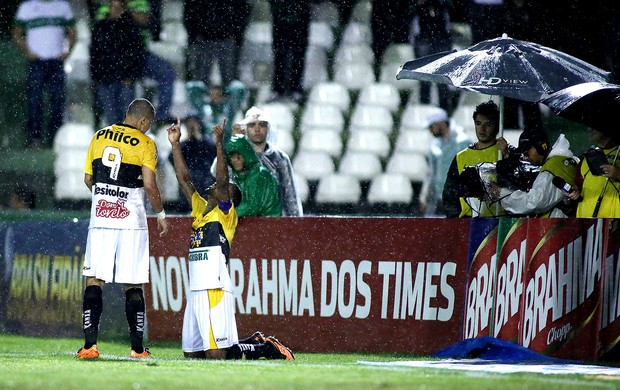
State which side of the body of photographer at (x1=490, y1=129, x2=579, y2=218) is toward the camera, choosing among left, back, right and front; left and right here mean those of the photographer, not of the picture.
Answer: left

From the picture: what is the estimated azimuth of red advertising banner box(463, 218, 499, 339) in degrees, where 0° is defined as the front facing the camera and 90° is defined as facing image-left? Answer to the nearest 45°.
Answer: approximately 45°

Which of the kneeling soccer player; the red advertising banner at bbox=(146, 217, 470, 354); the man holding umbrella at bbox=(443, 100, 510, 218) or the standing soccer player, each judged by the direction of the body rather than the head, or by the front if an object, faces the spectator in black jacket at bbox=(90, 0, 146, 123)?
the standing soccer player

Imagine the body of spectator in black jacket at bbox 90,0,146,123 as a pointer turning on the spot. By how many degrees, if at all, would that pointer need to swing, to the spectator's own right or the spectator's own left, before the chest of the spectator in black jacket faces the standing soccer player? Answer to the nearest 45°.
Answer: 0° — they already face them

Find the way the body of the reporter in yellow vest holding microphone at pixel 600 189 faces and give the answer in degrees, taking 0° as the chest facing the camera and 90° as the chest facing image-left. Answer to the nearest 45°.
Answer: approximately 45°

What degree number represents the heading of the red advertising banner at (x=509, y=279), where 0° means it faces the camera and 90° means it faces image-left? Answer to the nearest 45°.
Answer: approximately 45°

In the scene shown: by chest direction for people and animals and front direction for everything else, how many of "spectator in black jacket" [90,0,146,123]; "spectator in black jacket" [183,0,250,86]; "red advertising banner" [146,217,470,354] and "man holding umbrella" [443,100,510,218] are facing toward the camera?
4

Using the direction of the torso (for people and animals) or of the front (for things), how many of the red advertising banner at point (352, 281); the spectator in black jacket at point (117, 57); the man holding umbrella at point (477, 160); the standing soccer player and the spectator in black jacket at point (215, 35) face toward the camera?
4

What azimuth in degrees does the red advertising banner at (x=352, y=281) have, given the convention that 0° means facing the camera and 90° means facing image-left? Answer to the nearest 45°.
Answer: approximately 0°

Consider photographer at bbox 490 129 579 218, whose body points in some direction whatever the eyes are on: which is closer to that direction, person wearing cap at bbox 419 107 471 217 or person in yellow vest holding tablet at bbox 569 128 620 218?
the person wearing cap

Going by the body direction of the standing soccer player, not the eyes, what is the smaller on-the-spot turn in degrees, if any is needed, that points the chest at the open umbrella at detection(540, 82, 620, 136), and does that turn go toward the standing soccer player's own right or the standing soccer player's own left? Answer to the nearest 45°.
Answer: approximately 90° to the standing soccer player's own right

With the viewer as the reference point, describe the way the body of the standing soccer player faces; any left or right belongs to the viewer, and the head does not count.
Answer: facing away from the viewer

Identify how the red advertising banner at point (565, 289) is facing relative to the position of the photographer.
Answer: facing the viewer and to the left of the viewer

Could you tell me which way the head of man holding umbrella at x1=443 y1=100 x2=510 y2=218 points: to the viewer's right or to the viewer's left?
to the viewer's left

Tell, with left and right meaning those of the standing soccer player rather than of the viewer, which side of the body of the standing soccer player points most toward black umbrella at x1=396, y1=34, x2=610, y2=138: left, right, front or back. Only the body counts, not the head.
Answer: right

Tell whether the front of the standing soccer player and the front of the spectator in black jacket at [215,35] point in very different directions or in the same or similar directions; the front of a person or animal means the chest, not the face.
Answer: very different directions

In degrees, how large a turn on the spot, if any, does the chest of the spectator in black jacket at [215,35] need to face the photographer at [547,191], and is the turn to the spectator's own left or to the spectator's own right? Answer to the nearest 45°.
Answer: approximately 45° to the spectator's own left

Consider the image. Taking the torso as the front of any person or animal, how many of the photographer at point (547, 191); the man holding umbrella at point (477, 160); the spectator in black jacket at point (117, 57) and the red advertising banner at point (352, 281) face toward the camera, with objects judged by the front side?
3
